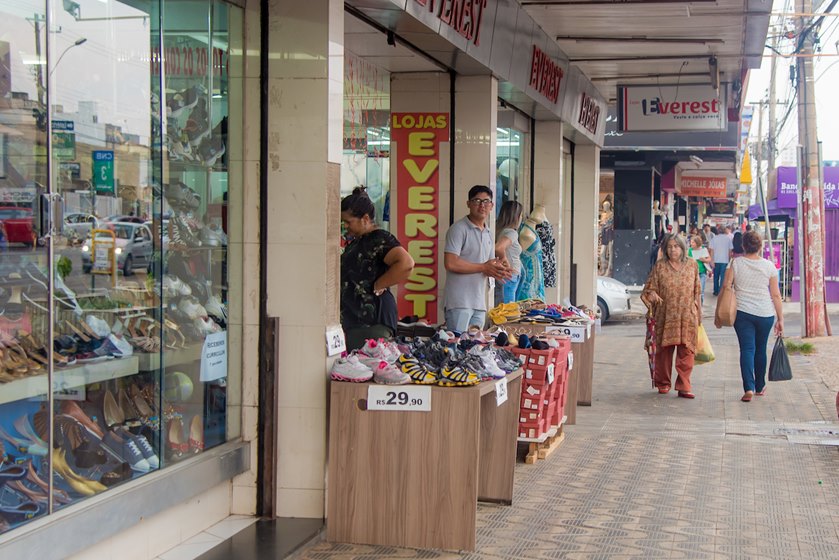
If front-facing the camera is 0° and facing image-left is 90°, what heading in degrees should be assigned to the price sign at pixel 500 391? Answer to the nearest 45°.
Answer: approximately 315°

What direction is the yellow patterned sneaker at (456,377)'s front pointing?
to the viewer's right

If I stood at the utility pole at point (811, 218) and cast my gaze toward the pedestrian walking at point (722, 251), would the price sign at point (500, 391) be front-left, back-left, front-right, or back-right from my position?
back-left

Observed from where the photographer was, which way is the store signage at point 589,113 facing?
facing the viewer and to the right of the viewer

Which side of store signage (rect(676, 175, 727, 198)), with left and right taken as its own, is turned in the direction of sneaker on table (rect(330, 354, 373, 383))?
front

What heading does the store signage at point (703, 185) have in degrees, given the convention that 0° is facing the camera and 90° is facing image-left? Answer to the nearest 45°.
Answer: approximately 0°

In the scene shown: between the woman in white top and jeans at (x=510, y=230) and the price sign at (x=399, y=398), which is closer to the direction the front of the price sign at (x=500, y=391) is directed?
the price sign

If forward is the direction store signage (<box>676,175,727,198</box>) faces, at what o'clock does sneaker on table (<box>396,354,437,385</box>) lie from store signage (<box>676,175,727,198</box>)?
The sneaker on table is roughly at 12 o'clock from the store signage.

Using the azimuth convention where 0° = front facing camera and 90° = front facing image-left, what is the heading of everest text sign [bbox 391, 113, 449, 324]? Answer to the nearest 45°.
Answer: approximately 0°
